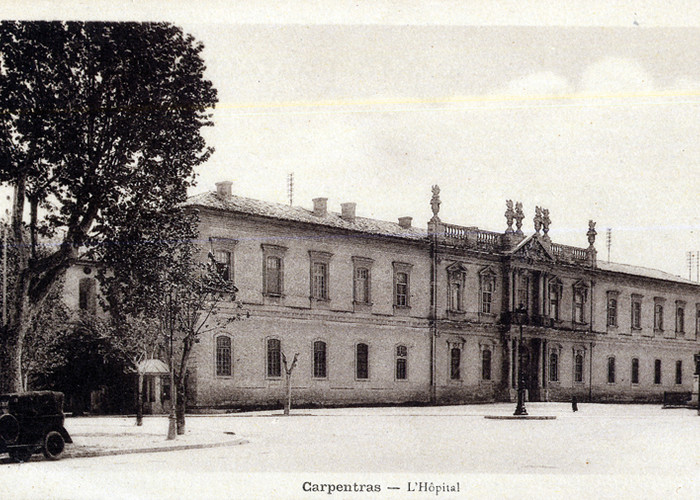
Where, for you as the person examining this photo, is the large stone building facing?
facing the viewer and to the right of the viewer

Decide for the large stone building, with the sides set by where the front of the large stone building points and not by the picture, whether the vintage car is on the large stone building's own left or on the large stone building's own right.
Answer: on the large stone building's own right

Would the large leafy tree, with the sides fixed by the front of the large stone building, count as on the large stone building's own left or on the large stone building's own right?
on the large stone building's own right
